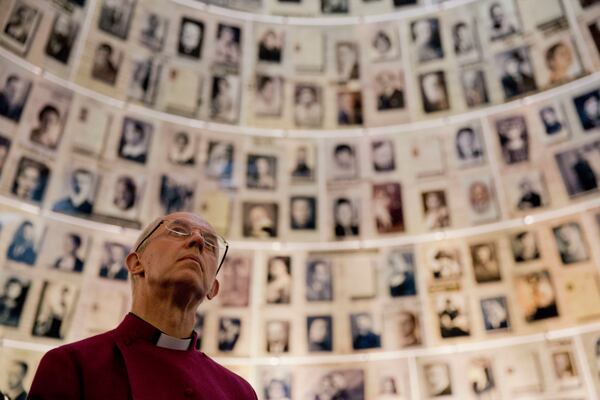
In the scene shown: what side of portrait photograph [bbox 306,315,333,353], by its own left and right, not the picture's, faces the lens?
front

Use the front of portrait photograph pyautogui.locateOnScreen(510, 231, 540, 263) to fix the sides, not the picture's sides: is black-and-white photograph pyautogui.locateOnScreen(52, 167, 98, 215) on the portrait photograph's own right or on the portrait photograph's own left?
on the portrait photograph's own right

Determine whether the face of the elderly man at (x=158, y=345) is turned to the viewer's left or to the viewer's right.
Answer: to the viewer's right

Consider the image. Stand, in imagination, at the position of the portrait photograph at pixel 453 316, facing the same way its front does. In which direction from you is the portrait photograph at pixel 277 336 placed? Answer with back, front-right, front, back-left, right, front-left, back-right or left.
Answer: right

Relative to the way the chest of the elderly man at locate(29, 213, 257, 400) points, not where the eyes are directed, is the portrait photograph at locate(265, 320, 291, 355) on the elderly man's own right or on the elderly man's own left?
on the elderly man's own left

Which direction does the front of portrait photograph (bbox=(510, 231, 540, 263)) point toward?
toward the camera

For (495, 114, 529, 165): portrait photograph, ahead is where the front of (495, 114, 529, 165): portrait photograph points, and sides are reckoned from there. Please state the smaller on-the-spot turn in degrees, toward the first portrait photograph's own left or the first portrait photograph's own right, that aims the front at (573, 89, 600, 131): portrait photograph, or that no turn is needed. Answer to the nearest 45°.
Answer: approximately 90° to the first portrait photograph's own left

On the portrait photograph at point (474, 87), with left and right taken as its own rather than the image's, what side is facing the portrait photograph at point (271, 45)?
right

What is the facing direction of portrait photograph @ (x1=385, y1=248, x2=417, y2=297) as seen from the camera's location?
facing the viewer

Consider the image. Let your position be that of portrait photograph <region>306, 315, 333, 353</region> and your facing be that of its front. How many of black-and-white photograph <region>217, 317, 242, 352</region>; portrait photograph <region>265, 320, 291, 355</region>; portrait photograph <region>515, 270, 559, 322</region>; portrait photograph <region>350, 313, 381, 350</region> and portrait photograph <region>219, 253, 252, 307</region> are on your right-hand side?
3

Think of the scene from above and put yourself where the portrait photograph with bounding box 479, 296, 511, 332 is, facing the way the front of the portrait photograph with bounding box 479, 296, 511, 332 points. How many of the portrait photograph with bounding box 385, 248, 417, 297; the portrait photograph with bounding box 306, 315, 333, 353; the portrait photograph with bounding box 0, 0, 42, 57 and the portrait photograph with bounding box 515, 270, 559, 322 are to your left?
1

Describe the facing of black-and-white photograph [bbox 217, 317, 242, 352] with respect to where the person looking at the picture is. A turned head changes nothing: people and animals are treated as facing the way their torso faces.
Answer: facing the viewer

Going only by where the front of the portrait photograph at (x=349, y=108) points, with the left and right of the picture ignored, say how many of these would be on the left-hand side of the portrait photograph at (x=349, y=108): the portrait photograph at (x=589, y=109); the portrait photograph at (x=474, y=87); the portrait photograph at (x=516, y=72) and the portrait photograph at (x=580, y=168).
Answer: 4

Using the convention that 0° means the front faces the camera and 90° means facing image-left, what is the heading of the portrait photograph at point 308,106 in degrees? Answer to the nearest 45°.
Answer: approximately 0°

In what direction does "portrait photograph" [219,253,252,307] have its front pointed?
toward the camera
